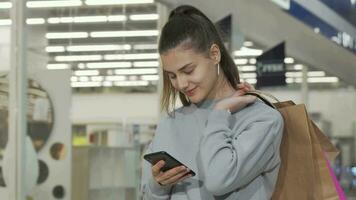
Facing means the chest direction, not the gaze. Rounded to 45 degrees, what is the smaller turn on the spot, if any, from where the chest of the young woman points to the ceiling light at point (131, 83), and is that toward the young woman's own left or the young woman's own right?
approximately 135° to the young woman's own right

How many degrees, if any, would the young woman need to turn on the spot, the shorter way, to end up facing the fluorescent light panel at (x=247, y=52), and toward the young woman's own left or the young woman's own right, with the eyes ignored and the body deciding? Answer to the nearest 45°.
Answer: approximately 135° to the young woman's own right

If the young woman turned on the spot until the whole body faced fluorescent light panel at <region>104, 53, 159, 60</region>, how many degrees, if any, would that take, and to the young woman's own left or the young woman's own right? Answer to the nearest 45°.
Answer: approximately 135° to the young woman's own right

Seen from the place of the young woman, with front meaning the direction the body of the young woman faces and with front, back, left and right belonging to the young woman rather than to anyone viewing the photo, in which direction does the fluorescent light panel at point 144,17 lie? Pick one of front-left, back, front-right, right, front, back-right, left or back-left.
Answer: back-right

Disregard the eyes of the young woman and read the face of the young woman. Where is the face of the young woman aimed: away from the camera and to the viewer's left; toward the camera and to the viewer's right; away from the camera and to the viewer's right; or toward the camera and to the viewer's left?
toward the camera and to the viewer's left

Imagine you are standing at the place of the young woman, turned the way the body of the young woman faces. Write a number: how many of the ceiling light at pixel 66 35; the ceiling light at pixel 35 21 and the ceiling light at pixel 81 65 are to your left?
0

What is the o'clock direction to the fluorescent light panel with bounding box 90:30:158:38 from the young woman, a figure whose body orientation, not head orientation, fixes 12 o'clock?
The fluorescent light panel is roughly at 4 o'clock from the young woman.

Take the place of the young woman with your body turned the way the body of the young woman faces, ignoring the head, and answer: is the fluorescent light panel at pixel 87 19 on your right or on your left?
on your right

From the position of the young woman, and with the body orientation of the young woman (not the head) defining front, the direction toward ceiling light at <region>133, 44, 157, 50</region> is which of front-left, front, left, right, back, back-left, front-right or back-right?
back-right

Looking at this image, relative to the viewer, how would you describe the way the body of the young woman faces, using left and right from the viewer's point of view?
facing the viewer and to the left of the viewer

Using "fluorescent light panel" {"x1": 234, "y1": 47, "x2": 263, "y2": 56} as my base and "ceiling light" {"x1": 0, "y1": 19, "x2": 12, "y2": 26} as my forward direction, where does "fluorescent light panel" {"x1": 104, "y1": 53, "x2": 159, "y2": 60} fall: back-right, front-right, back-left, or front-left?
front-right

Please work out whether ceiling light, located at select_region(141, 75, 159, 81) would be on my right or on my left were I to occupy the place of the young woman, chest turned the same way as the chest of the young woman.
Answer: on my right

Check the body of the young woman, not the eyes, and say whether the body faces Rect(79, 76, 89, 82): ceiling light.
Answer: no
